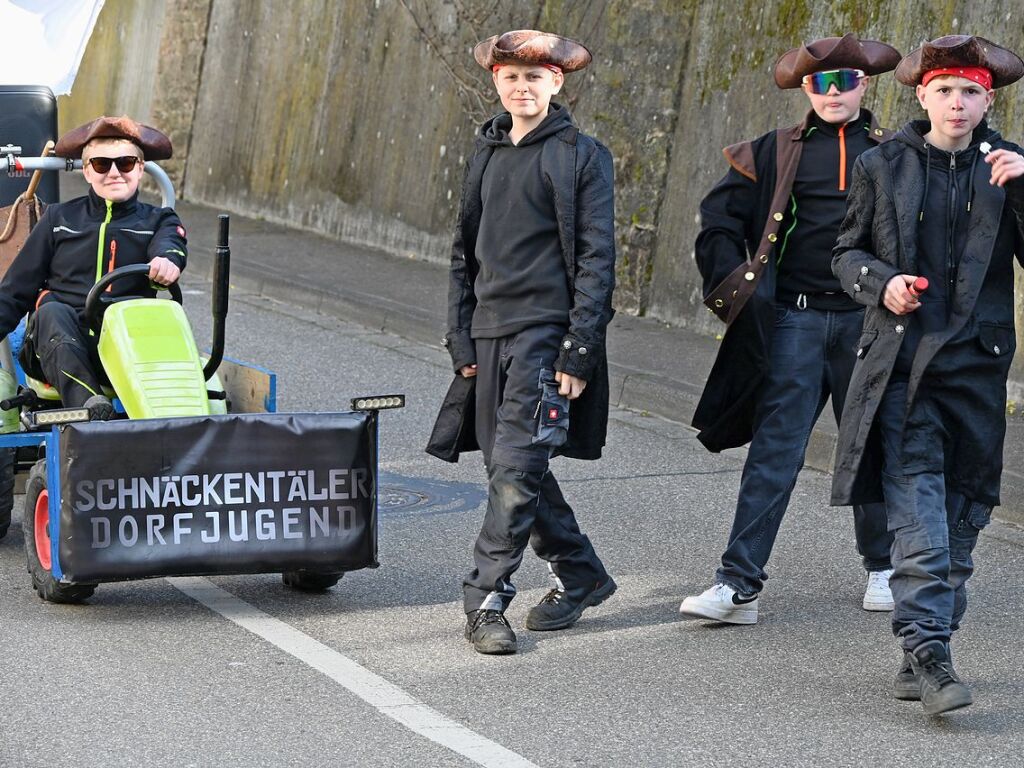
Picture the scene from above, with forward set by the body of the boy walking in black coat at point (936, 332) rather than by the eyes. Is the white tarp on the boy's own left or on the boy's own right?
on the boy's own right

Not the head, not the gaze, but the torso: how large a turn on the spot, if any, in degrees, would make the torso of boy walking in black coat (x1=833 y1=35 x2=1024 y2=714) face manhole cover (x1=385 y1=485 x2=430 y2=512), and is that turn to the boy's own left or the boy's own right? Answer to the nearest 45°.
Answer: approximately 135° to the boy's own right

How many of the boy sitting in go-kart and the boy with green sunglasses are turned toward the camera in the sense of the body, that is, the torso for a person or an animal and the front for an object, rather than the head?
2

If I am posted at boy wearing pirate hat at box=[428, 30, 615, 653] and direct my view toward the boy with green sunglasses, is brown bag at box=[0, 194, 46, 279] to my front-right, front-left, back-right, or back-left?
back-left

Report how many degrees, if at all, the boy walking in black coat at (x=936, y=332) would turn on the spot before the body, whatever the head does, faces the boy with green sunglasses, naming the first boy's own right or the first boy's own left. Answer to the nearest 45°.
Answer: approximately 135° to the first boy's own right

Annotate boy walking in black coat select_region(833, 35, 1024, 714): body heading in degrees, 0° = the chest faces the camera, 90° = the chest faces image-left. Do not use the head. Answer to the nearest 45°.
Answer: approximately 0°

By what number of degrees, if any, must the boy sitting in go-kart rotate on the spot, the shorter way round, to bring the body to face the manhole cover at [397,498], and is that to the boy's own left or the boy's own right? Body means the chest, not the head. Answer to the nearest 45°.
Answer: approximately 90° to the boy's own left

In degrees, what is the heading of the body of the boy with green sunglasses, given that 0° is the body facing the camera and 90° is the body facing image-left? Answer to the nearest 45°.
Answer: approximately 0°
